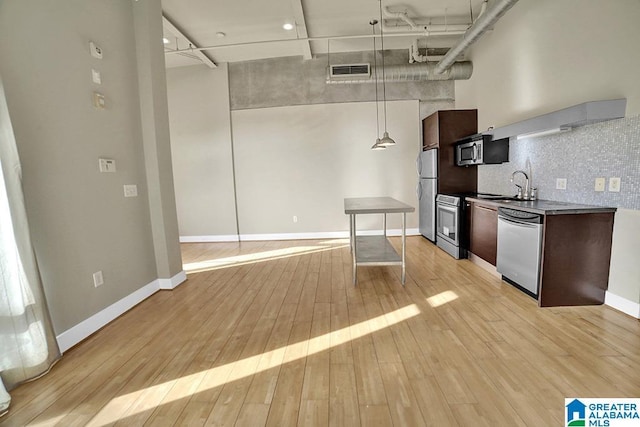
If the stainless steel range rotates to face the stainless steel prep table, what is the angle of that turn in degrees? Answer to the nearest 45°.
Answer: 0° — it already faces it

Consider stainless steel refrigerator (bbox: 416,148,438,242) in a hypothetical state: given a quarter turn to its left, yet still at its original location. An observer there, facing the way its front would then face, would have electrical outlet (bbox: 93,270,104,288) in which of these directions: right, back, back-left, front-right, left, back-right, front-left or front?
right

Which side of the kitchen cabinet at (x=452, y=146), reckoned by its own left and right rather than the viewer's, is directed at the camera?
left

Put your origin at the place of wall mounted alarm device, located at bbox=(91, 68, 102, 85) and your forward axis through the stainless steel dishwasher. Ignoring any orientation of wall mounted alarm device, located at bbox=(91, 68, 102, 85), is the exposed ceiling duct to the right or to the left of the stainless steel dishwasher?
left

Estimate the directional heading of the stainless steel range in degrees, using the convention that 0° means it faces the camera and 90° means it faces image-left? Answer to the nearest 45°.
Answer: approximately 45°

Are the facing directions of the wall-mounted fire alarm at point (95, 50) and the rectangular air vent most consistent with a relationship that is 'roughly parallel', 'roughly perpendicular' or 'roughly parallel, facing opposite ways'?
roughly perpendicular

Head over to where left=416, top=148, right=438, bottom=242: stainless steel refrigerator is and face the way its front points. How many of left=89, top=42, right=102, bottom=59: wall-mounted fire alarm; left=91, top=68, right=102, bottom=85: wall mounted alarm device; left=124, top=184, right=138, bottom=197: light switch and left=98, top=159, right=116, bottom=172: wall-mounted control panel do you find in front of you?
4

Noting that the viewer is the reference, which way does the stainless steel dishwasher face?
facing the viewer and to the left of the viewer

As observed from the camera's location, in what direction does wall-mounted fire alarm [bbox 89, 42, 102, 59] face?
facing the viewer and to the right of the viewer

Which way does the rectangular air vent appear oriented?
toward the camera

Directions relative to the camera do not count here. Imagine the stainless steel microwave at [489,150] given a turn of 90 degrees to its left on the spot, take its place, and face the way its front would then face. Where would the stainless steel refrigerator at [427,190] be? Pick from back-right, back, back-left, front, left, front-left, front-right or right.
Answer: back
